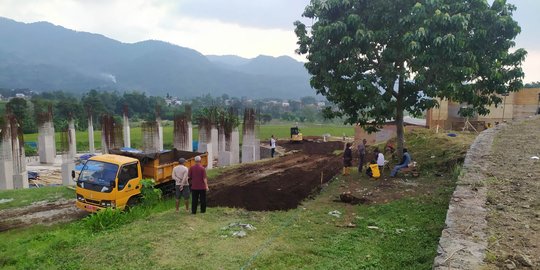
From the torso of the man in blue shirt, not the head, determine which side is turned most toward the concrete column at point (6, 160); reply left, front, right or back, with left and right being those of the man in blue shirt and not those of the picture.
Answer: front

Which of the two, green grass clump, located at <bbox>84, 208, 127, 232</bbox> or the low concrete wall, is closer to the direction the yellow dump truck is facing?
the green grass clump

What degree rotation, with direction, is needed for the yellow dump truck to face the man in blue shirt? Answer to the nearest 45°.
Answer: approximately 135° to its left

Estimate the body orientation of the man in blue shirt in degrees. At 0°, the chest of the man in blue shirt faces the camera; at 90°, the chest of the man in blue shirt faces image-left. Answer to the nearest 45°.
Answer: approximately 90°

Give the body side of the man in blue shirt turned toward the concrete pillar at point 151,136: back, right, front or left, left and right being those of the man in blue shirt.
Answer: front

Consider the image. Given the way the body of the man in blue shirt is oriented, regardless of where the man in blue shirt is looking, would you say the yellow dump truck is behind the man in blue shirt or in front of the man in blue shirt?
in front

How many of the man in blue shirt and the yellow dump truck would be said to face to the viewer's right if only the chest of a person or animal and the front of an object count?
0
